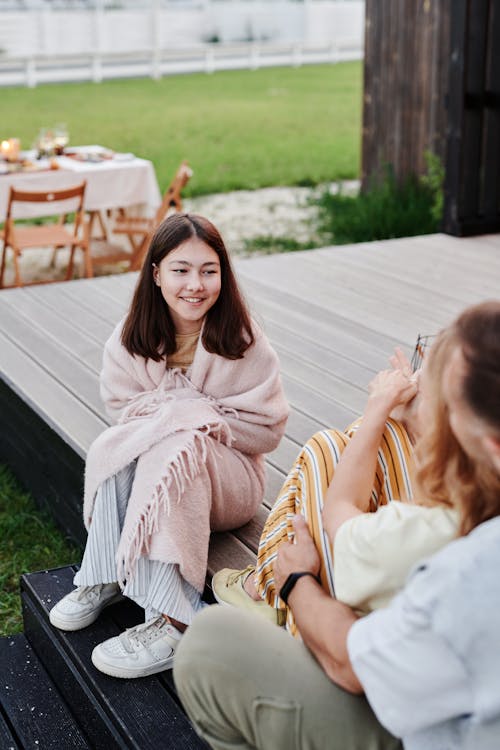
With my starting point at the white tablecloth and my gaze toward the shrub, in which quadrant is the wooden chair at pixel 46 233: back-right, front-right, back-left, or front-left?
back-right

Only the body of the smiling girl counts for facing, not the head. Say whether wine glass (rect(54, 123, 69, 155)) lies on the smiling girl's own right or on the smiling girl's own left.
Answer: on the smiling girl's own right

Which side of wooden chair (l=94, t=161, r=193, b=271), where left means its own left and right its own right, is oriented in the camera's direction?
left

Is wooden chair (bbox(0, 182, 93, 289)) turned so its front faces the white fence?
yes

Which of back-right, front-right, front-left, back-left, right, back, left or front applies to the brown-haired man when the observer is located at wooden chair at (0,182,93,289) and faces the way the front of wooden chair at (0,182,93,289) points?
back

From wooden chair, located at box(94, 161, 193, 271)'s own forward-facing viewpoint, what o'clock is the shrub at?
The shrub is roughly at 5 o'clock from the wooden chair.

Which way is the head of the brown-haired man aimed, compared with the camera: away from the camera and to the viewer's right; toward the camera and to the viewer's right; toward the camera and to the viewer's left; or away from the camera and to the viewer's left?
away from the camera and to the viewer's left

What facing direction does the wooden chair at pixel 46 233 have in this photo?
away from the camera

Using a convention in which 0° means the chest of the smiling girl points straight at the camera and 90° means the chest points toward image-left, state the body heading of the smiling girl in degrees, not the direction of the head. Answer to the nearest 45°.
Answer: approximately 45°

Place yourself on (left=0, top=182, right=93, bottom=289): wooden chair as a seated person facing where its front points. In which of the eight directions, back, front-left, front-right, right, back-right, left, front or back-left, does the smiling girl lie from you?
back

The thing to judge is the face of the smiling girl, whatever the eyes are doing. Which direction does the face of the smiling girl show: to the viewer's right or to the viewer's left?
to the viewer's right

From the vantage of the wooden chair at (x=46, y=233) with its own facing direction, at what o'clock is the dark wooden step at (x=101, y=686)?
The dark wooden step is roughly at 6 o'clock from the wooden chair.

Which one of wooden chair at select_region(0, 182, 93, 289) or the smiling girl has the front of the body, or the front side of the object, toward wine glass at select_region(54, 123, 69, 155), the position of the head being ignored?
the wooden chair
